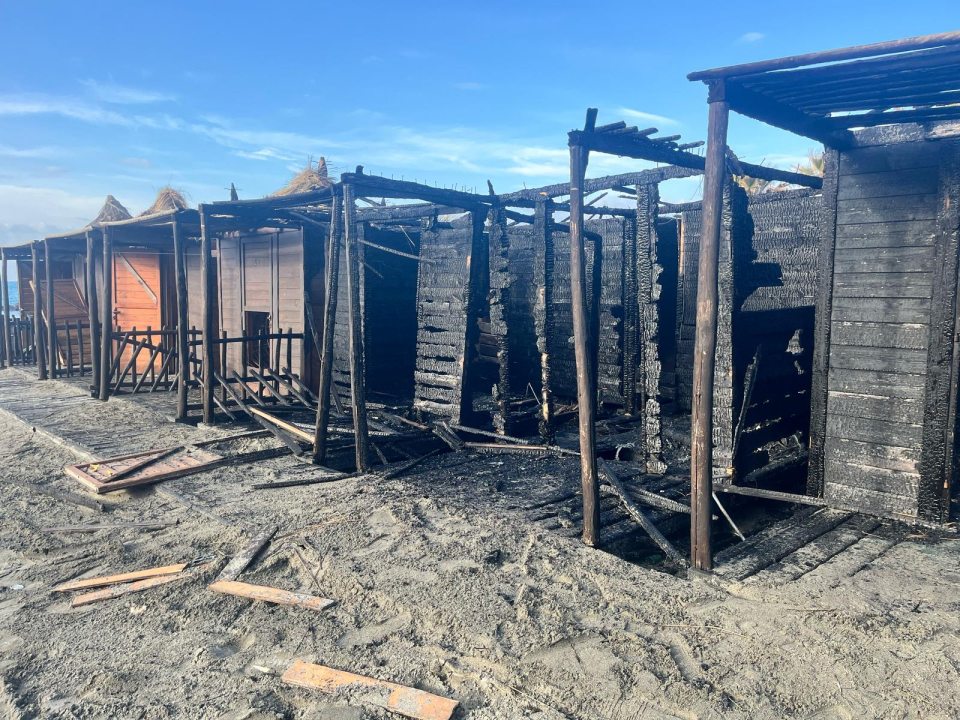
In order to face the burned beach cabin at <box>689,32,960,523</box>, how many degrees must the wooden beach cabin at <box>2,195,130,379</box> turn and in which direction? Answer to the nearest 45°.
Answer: approximately 45° to its left

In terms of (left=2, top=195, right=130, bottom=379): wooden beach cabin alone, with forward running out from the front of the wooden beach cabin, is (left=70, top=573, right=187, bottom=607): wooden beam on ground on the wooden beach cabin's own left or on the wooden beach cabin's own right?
on the wooden beach cabin's own left

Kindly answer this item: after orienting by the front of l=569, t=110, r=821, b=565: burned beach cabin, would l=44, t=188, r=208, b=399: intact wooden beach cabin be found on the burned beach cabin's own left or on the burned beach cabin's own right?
on the burned beach cabin's own right

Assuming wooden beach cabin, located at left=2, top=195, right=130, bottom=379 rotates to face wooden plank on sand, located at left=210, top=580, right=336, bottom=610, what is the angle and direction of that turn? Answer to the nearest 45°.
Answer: approximately 45° to its left

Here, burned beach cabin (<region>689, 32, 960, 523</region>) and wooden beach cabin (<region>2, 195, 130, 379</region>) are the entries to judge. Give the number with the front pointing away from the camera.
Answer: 0

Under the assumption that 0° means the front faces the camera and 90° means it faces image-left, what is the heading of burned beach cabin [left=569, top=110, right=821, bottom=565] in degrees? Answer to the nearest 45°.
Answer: approximately 45°

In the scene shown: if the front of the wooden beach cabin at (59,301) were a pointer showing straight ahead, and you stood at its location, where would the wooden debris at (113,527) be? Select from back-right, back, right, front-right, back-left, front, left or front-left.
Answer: front-left

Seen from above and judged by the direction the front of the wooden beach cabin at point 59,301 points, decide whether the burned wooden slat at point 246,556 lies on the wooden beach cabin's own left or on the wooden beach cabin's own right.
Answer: on the wooden beach cabin's own left

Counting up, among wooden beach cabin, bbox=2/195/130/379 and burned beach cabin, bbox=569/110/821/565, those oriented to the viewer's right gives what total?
0

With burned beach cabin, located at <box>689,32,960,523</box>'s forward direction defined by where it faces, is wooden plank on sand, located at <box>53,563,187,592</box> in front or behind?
in front

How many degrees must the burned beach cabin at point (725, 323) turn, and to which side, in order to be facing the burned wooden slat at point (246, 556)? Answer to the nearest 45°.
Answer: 0° — it already faces it

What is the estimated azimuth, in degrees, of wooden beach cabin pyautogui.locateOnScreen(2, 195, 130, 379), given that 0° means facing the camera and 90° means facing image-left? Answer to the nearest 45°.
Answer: approximately 45°

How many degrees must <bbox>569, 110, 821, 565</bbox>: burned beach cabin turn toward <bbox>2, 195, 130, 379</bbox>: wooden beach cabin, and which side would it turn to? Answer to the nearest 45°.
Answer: approximately 90° to its right

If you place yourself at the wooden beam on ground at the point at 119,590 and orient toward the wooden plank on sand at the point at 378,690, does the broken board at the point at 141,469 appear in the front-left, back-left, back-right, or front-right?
back-left

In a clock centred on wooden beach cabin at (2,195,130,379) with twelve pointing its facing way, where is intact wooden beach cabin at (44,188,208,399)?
intact wooden beach cabin at (44,188,208,399) is roughly at 10 o'clock from wooden beach cabin at (2,195,130,379).
